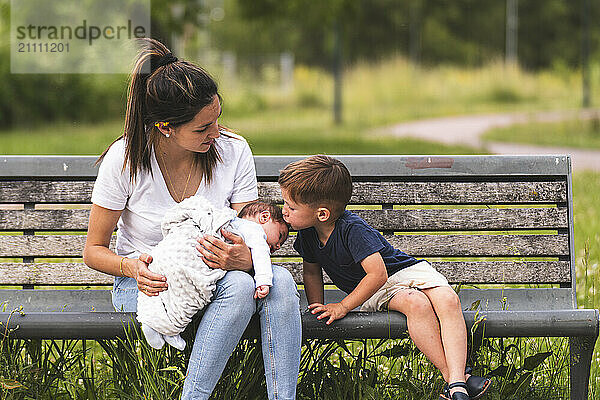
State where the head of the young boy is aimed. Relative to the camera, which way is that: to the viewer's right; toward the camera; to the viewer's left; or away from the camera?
to the viewer's left

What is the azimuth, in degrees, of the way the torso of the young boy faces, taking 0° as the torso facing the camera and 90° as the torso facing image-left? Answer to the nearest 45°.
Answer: approximately 45°

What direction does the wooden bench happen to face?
toward the camera
